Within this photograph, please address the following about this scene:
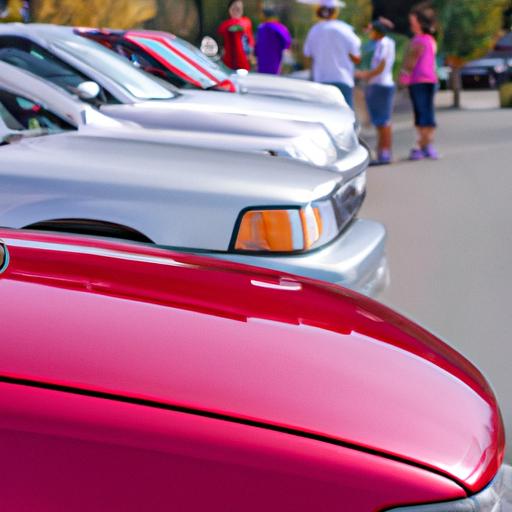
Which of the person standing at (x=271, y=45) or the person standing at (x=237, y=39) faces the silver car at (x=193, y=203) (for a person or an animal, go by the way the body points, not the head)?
the person standing at (x=237, y=39)

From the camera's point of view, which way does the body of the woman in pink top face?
to the viewer's left

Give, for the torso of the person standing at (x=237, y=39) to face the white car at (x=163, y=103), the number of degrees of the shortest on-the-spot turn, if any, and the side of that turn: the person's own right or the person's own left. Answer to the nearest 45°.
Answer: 0° — they already face it

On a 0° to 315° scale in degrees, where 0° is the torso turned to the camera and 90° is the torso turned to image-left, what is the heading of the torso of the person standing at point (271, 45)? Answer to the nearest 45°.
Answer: approximately 180°

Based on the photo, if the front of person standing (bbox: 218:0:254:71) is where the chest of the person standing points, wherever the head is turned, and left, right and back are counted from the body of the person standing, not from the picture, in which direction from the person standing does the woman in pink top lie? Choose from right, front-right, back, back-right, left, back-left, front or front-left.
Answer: front-left

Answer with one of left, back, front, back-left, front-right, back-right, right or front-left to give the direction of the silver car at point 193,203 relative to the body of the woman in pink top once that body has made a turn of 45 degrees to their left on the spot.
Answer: front-left

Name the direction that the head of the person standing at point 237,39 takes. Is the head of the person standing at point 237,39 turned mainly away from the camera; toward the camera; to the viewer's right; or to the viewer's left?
toward the camera

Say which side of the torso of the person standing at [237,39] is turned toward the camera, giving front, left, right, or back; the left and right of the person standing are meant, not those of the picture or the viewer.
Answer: front

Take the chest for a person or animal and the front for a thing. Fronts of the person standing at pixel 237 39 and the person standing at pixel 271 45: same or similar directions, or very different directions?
very different directions

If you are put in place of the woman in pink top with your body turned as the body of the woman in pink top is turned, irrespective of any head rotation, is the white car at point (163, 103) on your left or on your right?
on your left

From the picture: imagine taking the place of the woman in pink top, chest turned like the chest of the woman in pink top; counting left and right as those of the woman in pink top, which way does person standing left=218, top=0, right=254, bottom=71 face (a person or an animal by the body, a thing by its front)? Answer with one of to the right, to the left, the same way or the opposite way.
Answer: to the left

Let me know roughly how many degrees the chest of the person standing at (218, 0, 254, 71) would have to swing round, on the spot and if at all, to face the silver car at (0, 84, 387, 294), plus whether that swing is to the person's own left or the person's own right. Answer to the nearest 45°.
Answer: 0° — they already face it

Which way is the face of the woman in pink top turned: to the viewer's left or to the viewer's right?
to the viewer's left

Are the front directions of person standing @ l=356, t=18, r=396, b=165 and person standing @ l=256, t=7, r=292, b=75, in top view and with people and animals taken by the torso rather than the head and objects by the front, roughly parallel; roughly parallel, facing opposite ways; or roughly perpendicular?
roughly perpendicular

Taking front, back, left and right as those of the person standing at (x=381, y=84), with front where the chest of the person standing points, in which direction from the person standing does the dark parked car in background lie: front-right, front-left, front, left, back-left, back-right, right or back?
right

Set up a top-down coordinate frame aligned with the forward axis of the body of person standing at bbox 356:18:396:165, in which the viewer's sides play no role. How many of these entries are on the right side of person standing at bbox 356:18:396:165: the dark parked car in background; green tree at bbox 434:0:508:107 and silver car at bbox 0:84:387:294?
2
